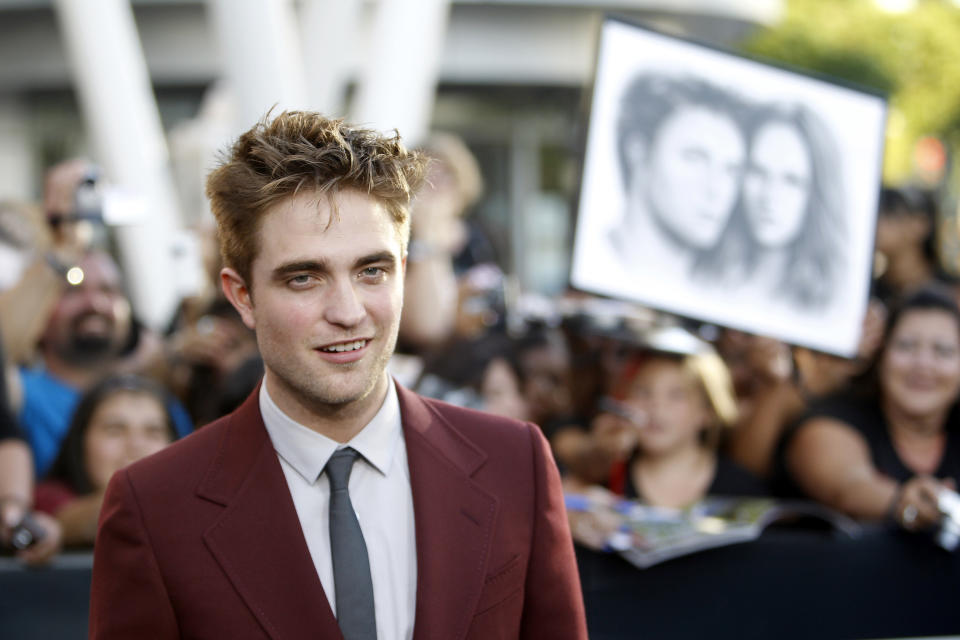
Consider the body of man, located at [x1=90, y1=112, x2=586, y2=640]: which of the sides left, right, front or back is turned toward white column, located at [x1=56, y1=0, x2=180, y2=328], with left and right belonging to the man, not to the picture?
back

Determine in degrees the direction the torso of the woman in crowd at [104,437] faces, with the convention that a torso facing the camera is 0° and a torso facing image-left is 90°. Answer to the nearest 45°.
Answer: approximately 315°

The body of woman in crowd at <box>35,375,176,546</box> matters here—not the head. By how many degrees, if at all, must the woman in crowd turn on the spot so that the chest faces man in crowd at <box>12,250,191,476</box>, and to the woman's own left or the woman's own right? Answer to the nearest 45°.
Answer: approximately 135° to the woman's own left
